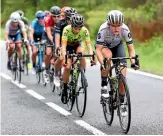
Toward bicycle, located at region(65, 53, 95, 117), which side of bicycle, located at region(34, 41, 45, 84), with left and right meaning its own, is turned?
front

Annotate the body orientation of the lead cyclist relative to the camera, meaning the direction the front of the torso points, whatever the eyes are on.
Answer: toward the camera

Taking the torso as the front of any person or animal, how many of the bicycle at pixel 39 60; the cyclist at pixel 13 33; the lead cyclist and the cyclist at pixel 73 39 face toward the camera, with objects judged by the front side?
4

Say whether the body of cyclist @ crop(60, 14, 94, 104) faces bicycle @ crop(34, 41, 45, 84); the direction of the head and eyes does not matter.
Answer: no

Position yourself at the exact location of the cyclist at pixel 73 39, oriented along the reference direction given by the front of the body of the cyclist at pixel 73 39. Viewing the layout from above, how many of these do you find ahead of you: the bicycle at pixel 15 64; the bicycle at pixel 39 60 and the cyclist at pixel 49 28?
0

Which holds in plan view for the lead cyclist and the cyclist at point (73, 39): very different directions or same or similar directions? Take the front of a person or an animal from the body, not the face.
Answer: same or similar directions

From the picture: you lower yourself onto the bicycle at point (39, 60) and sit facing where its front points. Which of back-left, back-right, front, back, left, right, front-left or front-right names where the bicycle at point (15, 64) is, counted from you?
back-right

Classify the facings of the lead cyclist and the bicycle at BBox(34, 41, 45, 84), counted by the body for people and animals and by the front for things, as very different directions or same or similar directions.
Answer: same or similar directions

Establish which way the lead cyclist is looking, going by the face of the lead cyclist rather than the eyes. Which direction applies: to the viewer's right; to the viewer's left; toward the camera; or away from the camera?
toward the camera

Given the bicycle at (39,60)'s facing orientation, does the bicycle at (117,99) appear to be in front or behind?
in front

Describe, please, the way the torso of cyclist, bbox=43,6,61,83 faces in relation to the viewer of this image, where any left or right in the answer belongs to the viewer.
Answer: facing the viewer and to the right of the viewer

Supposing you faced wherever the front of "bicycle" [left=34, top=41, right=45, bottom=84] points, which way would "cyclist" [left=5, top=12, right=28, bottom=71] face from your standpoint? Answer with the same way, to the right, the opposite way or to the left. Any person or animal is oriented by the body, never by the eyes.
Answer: the same way

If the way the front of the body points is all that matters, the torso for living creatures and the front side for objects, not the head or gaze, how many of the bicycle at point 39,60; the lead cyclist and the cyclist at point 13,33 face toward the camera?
3

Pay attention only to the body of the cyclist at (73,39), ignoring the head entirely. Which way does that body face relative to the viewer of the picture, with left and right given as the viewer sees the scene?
facing the viewer
